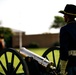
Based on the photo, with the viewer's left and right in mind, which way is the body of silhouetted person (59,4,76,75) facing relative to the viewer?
facing away from the viewer and to the left of the viewer

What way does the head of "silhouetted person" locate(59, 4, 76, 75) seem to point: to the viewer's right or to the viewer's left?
to the viewer's left
